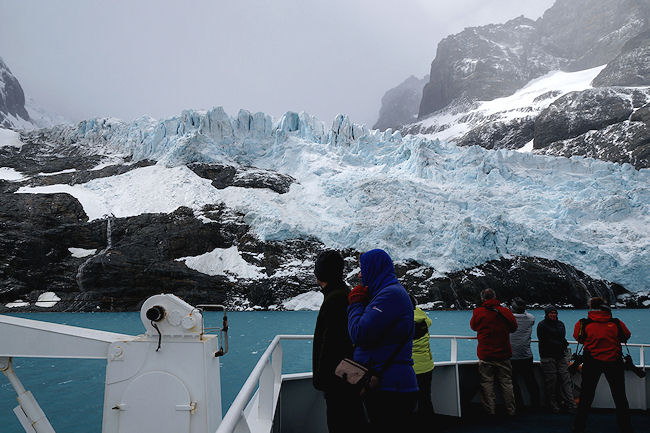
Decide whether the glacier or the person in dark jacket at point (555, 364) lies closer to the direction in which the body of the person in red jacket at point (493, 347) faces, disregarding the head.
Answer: the glacier

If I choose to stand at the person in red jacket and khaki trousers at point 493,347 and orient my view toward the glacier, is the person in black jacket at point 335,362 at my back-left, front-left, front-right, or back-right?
back-left

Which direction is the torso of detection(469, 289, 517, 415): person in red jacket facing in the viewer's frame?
away from the camera

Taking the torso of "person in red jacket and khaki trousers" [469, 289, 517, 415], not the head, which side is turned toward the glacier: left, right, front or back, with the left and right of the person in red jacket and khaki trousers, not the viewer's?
front

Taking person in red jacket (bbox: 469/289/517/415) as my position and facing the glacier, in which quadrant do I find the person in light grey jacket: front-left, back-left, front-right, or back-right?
front-right

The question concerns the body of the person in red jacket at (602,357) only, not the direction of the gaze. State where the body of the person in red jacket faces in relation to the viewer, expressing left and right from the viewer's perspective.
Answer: facing away from the viewer

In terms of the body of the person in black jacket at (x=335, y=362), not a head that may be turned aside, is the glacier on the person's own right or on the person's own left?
on the person's own right

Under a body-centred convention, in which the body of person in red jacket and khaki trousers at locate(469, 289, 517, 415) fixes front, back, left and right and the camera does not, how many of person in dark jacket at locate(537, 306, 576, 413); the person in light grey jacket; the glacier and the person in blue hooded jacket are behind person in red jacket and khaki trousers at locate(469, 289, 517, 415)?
1

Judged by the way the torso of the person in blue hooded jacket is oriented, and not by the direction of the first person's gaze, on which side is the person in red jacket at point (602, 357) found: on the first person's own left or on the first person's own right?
on the first person's own right
